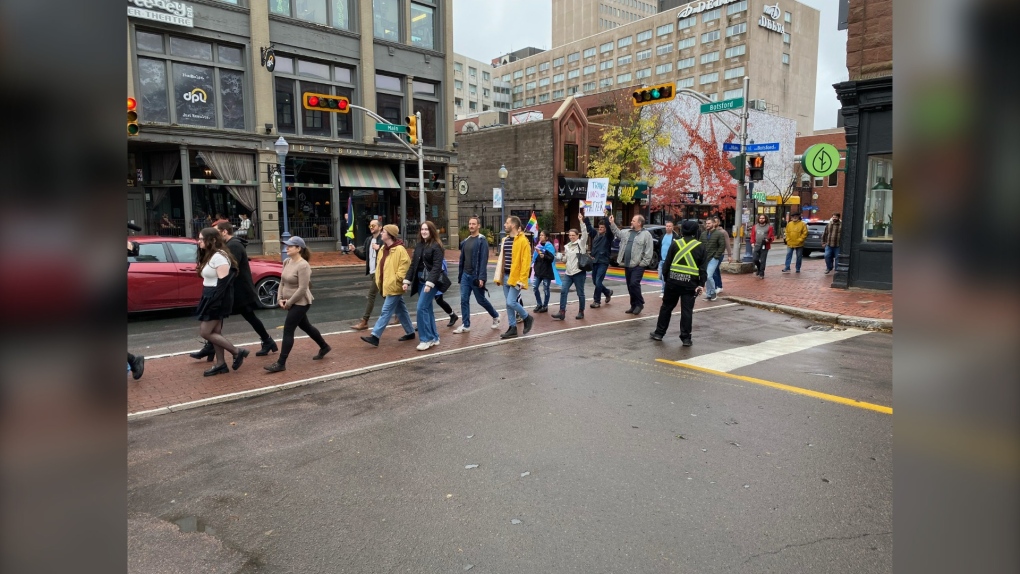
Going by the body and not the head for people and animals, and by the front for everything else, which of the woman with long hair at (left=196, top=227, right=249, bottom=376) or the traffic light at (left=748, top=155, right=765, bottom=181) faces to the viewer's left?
the woman with long hair

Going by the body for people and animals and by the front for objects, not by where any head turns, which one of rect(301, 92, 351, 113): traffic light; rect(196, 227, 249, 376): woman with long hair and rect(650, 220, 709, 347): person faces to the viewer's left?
the woman with long hair

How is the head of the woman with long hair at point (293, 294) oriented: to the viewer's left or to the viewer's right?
to the viewer's left

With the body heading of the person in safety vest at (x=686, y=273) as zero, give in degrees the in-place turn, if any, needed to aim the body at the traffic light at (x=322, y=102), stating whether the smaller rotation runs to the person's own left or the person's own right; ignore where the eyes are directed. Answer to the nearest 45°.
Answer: approximately 45° to the person's own left

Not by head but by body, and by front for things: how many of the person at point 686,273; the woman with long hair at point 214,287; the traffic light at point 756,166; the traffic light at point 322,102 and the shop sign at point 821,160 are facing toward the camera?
3

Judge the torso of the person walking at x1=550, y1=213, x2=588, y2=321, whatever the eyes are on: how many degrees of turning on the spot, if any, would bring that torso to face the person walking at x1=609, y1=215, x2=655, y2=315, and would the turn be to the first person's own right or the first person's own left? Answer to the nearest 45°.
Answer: approximately 180°

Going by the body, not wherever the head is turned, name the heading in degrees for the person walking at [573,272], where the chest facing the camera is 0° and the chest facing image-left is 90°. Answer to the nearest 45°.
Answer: approximately 45°

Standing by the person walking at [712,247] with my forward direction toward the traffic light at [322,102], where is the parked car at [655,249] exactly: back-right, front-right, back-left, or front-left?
front-right

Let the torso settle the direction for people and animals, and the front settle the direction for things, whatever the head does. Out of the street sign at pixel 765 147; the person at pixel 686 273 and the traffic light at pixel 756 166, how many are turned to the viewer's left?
0

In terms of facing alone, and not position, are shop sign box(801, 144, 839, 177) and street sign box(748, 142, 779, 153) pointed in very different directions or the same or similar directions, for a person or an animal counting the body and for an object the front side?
same or similar directions

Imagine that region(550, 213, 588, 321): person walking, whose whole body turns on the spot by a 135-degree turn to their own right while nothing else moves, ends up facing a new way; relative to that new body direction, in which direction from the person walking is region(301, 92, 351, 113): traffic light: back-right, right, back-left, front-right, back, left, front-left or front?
front-left

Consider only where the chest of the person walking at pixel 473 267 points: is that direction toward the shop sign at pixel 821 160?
no

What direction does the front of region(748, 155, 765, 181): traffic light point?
toward the camera

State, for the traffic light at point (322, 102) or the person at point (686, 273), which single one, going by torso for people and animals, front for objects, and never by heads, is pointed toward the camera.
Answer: the traffic light

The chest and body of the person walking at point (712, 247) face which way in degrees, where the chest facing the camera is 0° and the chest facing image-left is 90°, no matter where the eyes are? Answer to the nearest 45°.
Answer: approximately 45°

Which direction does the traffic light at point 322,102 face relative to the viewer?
toward the camera

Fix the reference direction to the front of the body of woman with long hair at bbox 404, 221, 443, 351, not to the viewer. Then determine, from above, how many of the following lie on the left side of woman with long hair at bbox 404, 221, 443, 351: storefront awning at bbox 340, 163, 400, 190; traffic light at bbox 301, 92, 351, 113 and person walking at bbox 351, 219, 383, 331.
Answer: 0

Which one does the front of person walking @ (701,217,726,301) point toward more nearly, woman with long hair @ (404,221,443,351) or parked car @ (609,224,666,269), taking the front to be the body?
the woman with long hair
